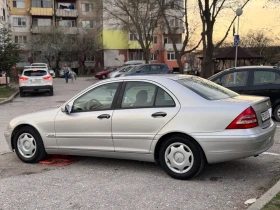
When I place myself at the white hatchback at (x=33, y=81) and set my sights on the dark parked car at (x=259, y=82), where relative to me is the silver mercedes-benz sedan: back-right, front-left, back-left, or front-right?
front-right

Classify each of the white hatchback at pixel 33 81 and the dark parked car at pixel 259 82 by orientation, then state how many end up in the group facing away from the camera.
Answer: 1

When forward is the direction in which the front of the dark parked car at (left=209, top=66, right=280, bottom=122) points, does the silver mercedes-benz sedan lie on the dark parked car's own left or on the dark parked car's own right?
on the dark parked car's own left

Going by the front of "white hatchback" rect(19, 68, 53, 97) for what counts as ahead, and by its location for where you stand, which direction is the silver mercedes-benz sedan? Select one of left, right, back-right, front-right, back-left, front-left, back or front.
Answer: back

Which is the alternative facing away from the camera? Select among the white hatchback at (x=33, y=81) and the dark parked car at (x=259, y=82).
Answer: the white hatchback

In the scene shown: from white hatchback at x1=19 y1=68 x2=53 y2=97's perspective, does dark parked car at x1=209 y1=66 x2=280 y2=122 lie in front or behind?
behind

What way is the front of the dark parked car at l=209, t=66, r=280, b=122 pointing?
to the viewer's left

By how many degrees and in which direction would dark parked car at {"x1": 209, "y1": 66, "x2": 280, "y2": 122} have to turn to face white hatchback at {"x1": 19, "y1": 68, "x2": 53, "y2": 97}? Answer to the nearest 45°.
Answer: approximately 45° to its right

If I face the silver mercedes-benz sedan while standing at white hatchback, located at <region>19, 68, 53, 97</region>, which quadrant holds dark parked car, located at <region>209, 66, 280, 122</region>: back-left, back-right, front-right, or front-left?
front-left

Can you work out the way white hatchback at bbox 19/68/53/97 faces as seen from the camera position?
facing away from the viewer
